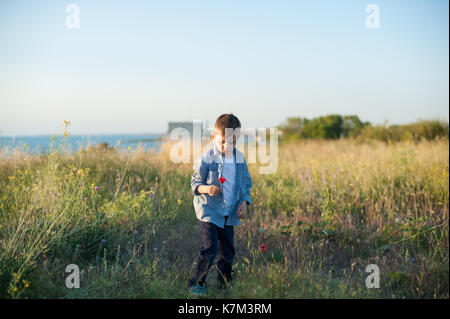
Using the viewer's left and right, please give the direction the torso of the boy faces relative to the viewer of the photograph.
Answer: facing the viewer
